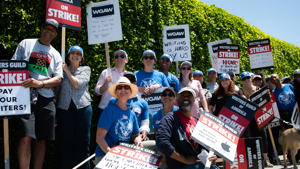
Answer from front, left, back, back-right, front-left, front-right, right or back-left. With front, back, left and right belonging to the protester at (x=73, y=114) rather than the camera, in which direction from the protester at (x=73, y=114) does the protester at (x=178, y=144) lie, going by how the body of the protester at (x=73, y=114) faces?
front-left

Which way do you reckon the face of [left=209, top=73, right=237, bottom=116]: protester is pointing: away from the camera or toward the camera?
toward the camera

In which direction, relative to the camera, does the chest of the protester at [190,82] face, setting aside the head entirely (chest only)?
toward the camera

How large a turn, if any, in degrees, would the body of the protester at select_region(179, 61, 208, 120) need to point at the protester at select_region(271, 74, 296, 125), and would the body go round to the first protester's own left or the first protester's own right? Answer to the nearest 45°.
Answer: approximately 135° to the first protester's own left

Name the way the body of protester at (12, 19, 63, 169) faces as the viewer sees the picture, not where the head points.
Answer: toward the camera

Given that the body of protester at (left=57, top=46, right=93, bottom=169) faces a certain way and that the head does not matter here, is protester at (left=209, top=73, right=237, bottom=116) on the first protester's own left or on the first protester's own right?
on the first protester's own left

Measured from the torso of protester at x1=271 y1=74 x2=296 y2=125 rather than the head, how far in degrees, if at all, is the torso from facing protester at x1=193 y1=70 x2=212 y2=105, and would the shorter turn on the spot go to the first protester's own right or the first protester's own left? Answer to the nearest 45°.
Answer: approximately 45° to the first protester's own right

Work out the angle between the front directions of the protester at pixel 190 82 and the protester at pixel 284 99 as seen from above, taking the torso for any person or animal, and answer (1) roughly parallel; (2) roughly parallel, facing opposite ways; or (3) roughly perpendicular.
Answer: roughly parallel

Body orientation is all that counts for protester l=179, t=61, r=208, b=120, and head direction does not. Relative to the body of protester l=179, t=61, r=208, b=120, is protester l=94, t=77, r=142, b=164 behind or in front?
in front

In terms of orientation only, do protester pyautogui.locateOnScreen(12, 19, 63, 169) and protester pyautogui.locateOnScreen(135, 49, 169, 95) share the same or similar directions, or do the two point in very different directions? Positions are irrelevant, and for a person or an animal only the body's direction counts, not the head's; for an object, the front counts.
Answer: same or similar directions

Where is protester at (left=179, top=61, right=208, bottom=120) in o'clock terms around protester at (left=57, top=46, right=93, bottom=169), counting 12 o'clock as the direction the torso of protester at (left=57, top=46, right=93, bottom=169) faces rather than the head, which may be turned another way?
protester at (left=179, top=61, right=208, bottom=120) is roughly at 8 o'clock from protester at (left=57, top=46, right=93, bottom=169).
